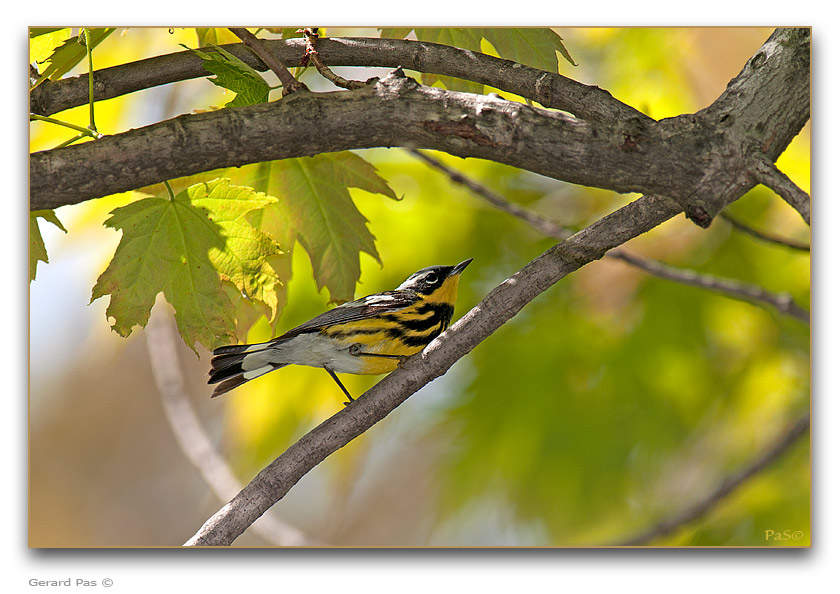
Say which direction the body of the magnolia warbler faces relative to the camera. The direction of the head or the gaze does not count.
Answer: to the viewer's right

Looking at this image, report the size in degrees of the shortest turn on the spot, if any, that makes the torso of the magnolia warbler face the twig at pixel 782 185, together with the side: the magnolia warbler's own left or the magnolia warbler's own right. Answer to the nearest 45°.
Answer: approximately 45° to the magnolia warbler's own right
